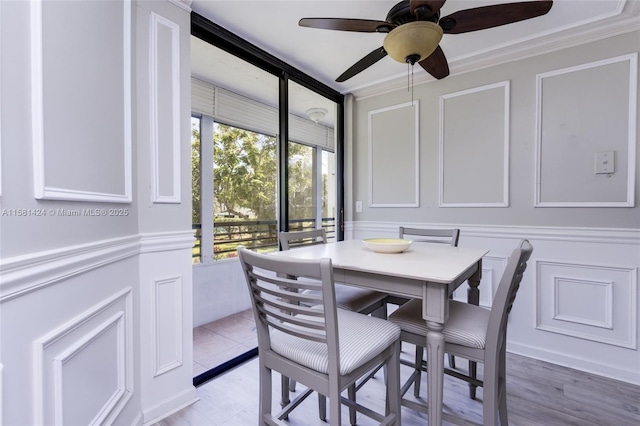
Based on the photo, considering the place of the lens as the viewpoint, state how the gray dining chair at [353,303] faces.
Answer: facing the viewer and to the right of the viewer

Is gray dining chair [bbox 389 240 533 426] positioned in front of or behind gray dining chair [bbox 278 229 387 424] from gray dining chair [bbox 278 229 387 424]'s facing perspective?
in front

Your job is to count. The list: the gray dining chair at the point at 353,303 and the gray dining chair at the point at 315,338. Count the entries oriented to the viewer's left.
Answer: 0

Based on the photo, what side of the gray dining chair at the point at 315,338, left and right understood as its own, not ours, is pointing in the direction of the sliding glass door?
left

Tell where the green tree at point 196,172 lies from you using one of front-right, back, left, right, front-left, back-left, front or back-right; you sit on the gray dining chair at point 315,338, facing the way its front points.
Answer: left

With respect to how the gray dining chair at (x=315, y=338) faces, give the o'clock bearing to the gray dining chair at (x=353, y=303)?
the gray dining chair at (x=353, y=303) is roughly at 11 o'clock from the gray dining chair at (x=315, y=338).

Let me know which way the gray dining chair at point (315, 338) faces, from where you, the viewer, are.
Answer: facing away from the viewer and to the right of the viewer

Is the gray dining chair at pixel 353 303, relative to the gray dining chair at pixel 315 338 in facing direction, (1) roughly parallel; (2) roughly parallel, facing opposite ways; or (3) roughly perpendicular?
roughly perpendicular

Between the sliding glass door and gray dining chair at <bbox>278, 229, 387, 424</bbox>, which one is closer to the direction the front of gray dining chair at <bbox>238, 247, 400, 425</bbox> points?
the gray dining chair
